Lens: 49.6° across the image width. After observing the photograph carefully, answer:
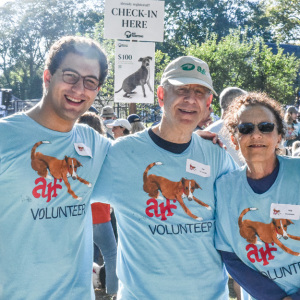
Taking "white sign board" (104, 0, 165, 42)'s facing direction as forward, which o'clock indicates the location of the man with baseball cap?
The man with baseball cap is roughly at 12 o'clock from the white sign board.

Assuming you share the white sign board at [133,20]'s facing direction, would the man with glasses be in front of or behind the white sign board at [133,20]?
in front

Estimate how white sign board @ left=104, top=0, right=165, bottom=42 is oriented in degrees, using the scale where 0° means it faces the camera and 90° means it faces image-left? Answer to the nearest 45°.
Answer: approximately 0°

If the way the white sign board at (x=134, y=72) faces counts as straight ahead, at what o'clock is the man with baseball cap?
The man with baseball cap is roughly at 12 o'clock from the white sign board.

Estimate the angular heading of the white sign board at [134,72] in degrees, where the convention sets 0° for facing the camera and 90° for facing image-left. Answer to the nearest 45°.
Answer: approximately 0°

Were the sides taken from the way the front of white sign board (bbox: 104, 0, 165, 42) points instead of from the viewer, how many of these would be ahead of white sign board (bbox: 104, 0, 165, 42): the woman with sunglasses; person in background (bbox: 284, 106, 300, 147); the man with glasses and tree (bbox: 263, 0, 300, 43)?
2
